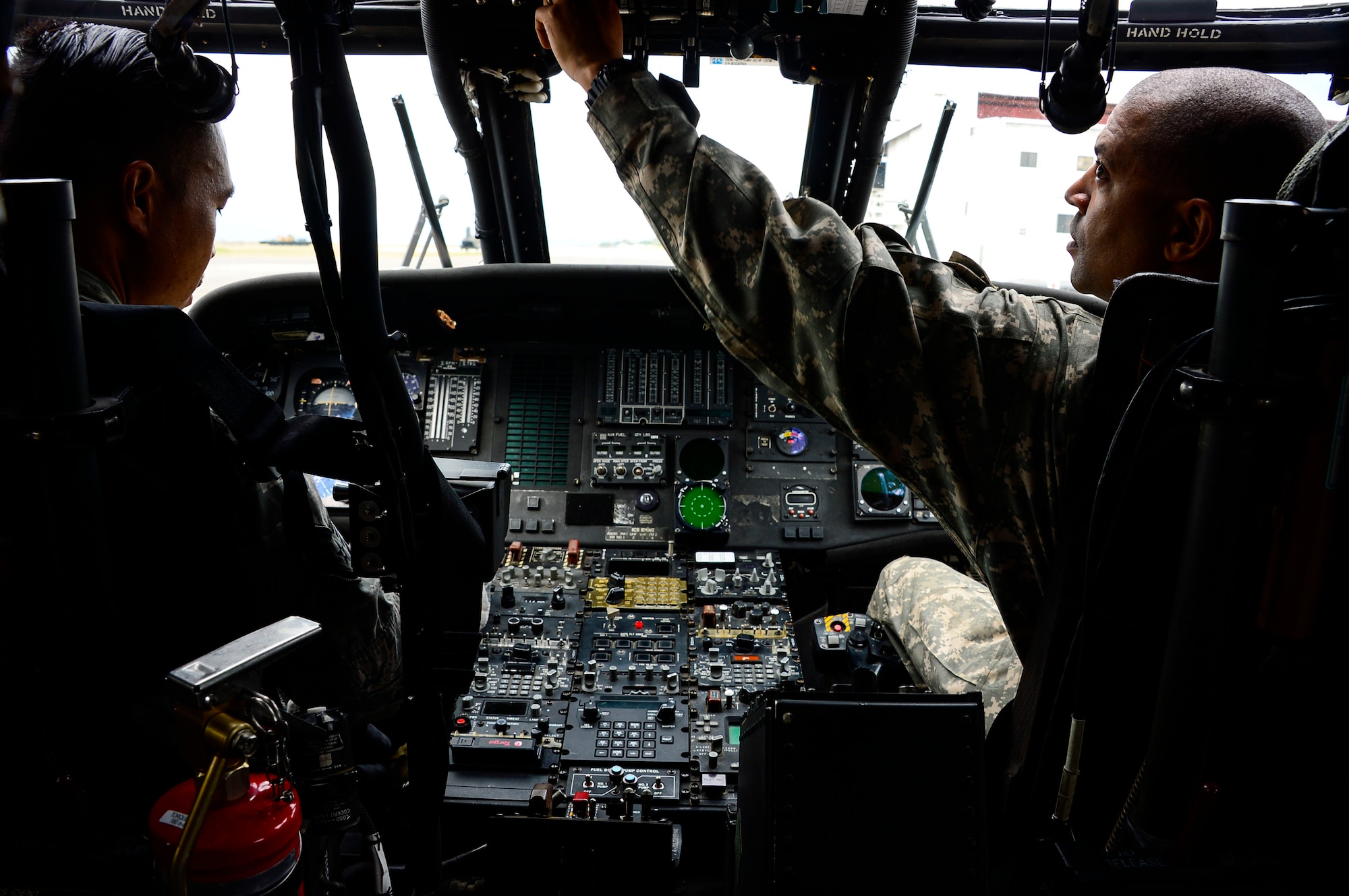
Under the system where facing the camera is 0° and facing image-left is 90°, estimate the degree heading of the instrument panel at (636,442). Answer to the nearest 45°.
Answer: approximately 0°

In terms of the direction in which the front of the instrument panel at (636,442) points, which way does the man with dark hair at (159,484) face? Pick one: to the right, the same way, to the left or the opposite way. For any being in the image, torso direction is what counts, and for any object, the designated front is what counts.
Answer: the opposite way

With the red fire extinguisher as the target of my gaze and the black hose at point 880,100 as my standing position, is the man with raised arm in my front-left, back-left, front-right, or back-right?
front-left

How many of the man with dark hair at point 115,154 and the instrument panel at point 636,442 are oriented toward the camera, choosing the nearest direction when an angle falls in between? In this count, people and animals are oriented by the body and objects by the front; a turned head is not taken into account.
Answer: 1

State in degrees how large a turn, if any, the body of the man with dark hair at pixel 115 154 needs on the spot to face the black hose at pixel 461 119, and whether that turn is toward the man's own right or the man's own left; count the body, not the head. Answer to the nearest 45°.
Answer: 0° — they already face it

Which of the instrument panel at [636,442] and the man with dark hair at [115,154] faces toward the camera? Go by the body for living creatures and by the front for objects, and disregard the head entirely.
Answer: the instrument panel

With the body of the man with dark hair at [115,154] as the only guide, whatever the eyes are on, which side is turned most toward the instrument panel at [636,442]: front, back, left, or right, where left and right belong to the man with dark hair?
front

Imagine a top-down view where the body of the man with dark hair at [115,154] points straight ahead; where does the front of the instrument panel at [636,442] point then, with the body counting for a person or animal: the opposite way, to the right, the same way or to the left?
the opposite way

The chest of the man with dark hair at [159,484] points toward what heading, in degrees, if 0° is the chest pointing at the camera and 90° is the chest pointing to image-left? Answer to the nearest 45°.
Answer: approximately 225°

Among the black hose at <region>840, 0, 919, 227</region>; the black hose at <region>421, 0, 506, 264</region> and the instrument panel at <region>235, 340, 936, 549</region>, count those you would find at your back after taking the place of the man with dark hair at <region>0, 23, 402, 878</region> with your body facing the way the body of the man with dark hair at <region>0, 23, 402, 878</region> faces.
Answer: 0

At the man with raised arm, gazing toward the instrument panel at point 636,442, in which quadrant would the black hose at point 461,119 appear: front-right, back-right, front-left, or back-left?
front-left

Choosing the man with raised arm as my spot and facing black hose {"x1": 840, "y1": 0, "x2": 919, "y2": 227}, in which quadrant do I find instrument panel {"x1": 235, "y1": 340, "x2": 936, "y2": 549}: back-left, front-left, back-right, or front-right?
front-left

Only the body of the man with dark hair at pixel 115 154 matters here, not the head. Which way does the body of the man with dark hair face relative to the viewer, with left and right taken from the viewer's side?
facing away from the viewer and to the right of the viewer

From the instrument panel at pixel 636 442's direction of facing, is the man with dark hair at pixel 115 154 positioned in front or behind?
in front

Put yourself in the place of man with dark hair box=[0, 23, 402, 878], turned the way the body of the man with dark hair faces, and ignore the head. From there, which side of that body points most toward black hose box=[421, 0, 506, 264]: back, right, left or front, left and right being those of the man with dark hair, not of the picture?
front

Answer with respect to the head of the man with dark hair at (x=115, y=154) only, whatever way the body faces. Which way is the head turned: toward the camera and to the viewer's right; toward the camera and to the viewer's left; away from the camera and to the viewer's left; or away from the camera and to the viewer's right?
away from the camera and to the viewer's right
